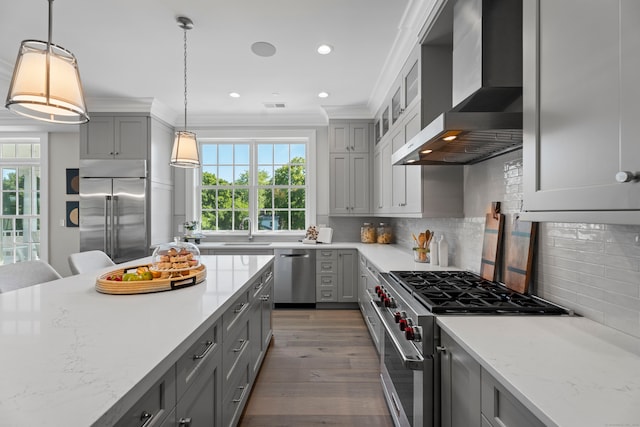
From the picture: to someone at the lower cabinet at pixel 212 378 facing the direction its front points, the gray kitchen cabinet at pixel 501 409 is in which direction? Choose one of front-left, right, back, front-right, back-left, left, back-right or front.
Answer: front-right

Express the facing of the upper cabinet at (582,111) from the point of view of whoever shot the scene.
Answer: facing the viewer and to the left of the viewer

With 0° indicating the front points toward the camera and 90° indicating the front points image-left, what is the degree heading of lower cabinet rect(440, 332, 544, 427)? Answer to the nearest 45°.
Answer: approximately 45°

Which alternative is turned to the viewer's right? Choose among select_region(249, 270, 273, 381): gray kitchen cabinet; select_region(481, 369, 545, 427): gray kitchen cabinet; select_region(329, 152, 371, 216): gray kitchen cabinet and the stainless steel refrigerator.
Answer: select_region(249, 270, 273, 381): gray kitchen cabinet

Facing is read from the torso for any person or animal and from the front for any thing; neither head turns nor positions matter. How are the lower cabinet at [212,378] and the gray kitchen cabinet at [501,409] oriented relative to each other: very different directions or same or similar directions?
very different directions

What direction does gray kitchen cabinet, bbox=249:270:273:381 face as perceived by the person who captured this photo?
facing to the right of the viewer

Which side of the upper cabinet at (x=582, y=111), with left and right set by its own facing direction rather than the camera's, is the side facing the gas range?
right

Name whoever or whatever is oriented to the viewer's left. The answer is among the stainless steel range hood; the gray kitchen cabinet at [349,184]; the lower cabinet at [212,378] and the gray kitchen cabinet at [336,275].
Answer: the stainless steel range hood

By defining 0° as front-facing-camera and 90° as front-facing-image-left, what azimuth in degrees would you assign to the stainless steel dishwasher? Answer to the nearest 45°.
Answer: approximately 0°

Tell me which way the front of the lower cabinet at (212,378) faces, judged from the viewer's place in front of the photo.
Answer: facing to the right of the viewer

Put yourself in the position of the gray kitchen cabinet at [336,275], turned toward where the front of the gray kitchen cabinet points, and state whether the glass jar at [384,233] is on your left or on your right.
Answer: on your left

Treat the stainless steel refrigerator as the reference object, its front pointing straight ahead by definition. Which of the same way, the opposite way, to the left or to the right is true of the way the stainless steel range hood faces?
to the right

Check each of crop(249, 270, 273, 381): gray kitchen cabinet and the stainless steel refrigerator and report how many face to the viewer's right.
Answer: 1

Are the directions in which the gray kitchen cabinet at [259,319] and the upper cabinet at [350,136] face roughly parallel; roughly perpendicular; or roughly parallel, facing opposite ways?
roughly perpendicular

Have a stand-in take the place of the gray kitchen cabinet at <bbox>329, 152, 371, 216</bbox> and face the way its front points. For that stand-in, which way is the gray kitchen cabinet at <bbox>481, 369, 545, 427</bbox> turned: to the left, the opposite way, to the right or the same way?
to the right

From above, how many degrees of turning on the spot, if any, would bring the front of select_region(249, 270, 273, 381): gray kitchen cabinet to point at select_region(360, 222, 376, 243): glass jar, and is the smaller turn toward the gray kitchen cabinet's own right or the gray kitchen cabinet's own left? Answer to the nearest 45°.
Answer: approximately 45° to the gray kitchen cabinet's own left

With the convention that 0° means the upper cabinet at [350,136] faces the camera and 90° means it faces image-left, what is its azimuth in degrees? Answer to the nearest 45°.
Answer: approximately 0°

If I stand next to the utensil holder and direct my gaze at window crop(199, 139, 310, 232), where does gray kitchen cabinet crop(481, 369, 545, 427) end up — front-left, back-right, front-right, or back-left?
back-left
